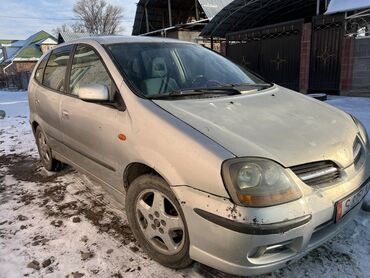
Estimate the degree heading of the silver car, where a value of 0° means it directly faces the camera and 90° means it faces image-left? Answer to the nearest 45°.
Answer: approximately 315°

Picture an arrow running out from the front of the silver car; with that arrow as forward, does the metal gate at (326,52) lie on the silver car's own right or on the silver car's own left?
on the silver car's own left

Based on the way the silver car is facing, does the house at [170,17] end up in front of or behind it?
behind

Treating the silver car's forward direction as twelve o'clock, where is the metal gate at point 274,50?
The metal gate is roughly at 8 o'clock from the silver car.

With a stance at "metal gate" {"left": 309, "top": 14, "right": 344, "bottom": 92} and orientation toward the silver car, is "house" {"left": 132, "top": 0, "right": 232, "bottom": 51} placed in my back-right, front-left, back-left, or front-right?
back-right
